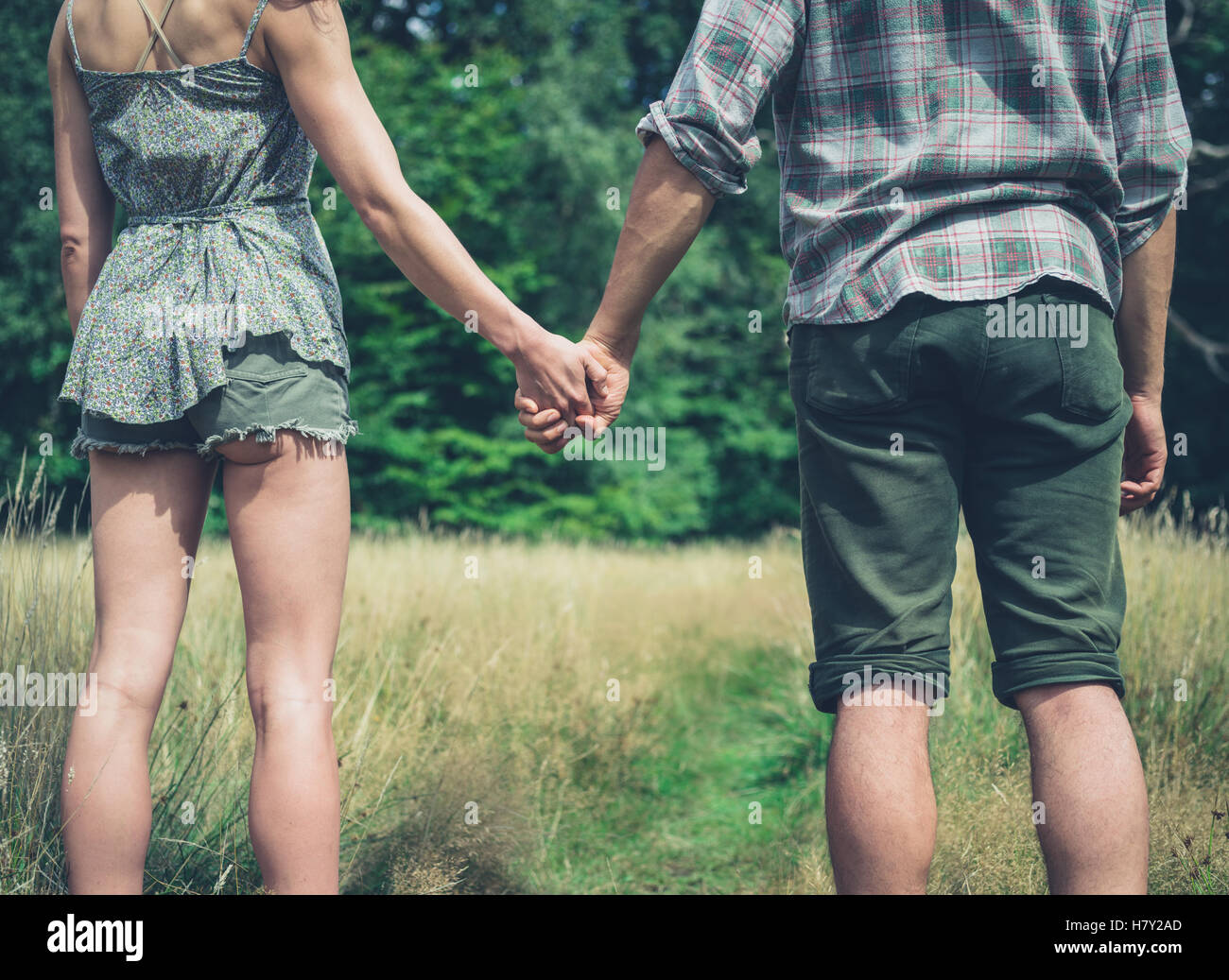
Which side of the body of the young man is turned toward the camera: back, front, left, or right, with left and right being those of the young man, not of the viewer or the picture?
back

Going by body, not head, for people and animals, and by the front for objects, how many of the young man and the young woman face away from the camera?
2

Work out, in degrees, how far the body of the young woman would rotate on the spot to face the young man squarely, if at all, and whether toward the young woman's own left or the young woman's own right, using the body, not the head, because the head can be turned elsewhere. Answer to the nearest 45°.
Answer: approximately 90° to the young woman's own right

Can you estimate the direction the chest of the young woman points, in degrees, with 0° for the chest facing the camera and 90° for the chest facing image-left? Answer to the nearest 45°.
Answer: approximately 180°

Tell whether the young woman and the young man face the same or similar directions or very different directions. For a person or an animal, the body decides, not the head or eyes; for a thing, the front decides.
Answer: same or similar directions

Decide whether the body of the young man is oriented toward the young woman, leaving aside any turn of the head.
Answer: no
